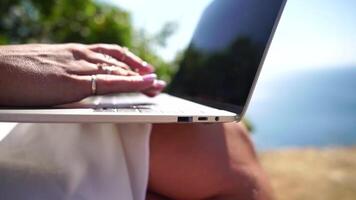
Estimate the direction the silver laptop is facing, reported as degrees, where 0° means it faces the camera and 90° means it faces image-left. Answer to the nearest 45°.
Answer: approximately 90°
